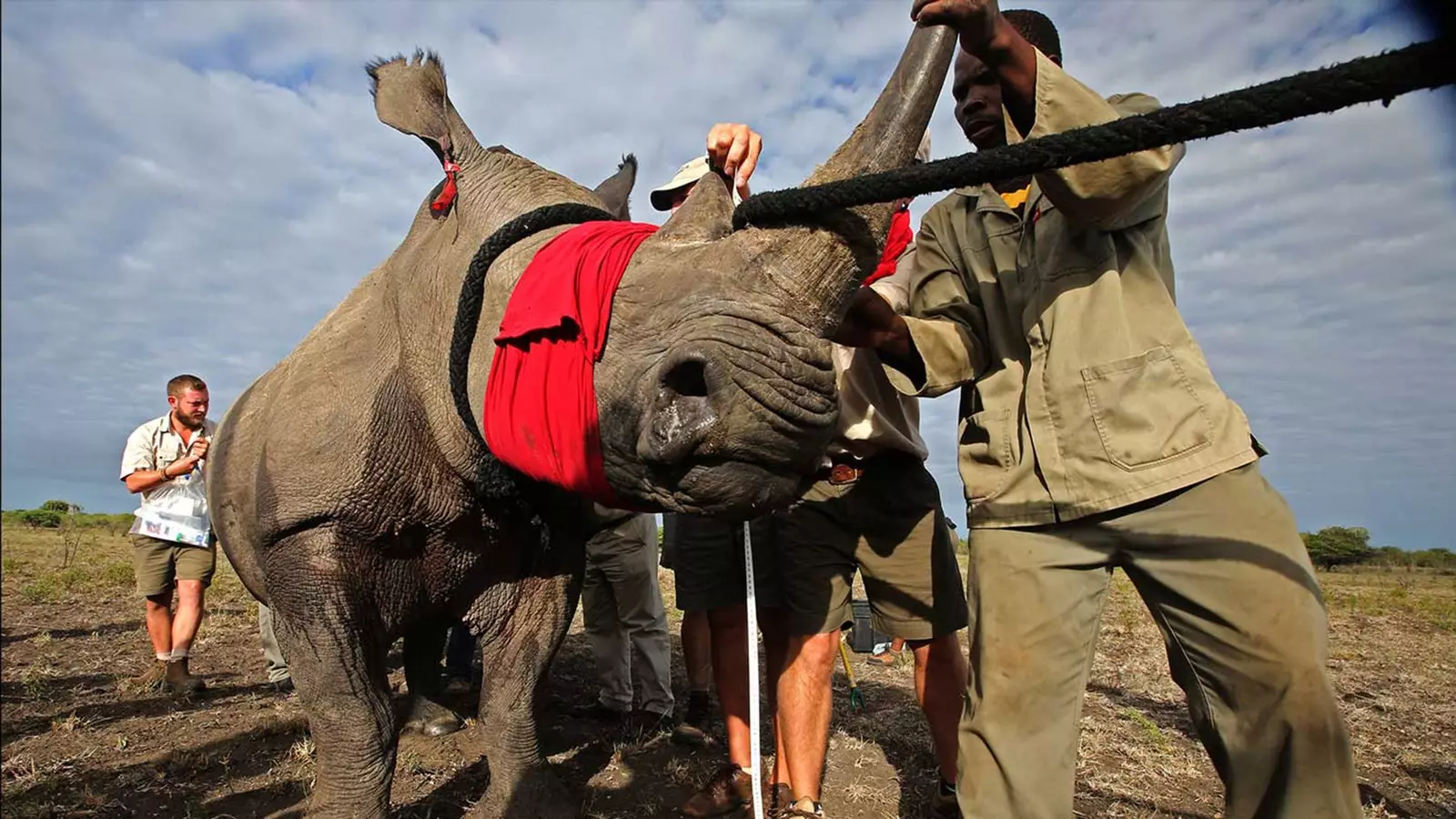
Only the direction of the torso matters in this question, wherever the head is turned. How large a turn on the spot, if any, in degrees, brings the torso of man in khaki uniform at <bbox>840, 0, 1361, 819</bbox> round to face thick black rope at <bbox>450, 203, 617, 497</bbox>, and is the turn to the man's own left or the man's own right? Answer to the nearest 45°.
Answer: approximately 45° to the man's own right

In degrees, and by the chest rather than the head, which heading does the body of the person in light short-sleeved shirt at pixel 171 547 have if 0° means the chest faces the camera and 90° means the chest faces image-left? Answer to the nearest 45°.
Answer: approximately 315°

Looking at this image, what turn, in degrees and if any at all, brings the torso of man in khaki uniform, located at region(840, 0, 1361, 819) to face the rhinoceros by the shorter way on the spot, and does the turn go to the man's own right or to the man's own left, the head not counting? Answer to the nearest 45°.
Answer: approximately 45° to the man's own right

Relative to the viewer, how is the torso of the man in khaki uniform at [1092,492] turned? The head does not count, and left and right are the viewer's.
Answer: facing the viewer and to the left of the viewer

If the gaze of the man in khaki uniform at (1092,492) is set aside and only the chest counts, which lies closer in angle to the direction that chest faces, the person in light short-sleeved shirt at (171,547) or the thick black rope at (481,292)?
the thick black rope

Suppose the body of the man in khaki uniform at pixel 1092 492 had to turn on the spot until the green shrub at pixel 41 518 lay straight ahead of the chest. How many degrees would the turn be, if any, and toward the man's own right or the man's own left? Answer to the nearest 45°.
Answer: approximately 90° to the man's own right

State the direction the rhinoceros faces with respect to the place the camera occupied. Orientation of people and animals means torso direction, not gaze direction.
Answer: facing the viewer and to the right of the viewer
